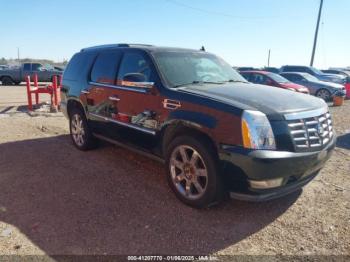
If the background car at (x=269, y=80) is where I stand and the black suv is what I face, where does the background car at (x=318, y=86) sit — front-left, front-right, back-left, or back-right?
back-left

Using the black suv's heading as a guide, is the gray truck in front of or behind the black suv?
behind

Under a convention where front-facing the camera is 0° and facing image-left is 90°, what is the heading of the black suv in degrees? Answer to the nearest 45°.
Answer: approximately 315°

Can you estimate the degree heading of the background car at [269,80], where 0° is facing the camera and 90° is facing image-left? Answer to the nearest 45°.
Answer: approximately 315°

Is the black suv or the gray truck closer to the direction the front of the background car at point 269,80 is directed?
the black suv

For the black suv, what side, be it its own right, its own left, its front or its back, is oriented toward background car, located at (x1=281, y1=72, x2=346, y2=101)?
left

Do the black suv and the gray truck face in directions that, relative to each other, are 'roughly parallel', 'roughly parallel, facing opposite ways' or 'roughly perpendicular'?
roughly perpendicular

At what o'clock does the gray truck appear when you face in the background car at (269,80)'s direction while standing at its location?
The gray truck is roughly at 5 o'clock from the background car.

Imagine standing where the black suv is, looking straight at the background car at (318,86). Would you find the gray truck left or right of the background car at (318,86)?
left
